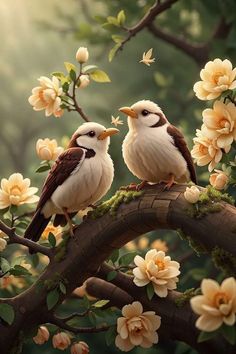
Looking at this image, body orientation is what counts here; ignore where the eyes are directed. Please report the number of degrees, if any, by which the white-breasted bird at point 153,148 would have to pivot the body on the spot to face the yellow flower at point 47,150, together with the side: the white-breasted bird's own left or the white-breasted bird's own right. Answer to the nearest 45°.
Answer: approximately 90° to the white-breasted bird's own right

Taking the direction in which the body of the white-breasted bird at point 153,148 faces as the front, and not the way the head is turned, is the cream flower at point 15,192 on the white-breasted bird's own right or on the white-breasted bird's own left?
on the white-breasted bird's own right

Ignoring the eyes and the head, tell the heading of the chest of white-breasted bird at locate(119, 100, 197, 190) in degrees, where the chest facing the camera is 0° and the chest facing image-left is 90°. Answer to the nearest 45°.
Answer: approximately 45°
